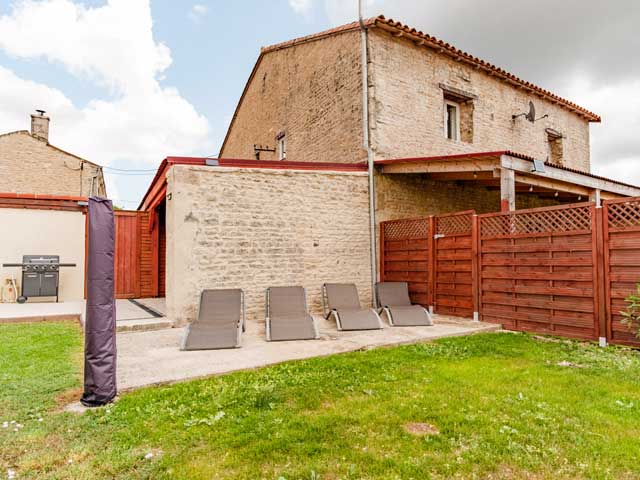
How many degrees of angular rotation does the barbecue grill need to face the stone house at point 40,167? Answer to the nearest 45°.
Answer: approximately 180°

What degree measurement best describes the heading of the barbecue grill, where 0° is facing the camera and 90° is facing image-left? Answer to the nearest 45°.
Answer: approximately 0°

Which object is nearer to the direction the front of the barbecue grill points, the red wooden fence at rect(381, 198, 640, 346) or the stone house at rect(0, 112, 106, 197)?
the red wooden fence

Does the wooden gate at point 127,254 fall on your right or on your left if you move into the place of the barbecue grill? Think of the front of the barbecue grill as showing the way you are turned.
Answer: on your left

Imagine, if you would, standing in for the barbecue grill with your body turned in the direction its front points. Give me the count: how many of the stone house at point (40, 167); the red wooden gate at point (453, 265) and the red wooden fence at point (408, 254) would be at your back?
1

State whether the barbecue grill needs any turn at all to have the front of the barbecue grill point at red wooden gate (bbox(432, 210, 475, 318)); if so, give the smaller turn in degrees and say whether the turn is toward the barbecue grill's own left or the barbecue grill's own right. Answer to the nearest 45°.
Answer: approximately 45° to the barbecue grill's own left

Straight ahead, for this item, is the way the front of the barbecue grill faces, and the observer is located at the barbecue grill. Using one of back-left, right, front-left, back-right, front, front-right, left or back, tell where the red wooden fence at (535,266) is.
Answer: front-left

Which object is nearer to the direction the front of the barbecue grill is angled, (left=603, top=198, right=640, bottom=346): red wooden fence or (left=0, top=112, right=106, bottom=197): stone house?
the red wooden fence

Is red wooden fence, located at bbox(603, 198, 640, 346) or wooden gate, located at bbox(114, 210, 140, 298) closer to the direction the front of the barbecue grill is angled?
the red wooden fence

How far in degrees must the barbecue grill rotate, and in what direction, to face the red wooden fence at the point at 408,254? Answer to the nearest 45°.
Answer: approximately 45° to its left

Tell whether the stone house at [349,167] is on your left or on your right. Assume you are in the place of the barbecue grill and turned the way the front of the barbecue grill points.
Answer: on your left
